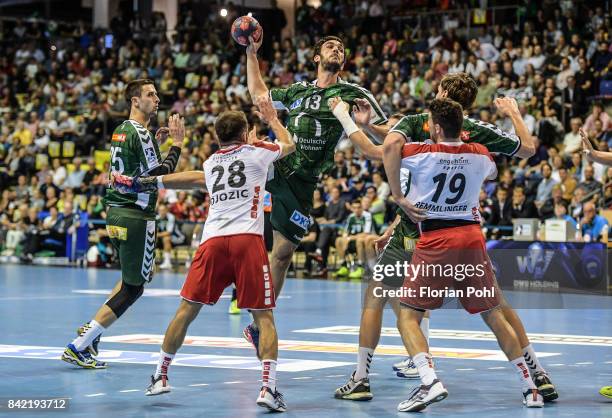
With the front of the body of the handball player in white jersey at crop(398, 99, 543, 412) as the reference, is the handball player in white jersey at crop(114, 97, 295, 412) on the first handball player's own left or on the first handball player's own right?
on the first handball player's own left

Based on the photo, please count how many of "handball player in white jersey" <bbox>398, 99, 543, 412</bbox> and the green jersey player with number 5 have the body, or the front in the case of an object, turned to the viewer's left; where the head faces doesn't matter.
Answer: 0

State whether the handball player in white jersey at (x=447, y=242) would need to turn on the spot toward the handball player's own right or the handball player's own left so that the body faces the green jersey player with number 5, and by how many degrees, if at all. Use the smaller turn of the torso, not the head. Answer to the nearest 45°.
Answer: approximately 45° to the handball player's own left

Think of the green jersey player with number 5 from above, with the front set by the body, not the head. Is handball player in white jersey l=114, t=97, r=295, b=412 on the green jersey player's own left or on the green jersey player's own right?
on the green jersey player's own right

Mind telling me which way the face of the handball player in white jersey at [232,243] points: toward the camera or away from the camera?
away from the camera

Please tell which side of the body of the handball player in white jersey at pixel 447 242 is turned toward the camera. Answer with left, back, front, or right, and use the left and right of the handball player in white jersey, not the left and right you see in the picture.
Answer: back

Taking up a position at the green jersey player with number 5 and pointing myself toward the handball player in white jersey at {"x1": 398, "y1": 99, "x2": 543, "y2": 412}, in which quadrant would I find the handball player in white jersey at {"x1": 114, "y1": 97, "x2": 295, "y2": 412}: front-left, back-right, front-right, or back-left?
front-right

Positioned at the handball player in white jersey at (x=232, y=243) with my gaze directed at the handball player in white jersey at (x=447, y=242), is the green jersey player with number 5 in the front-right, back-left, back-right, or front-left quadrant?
back-left

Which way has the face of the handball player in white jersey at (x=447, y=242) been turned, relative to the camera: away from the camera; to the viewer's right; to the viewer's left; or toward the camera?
away from the camera
